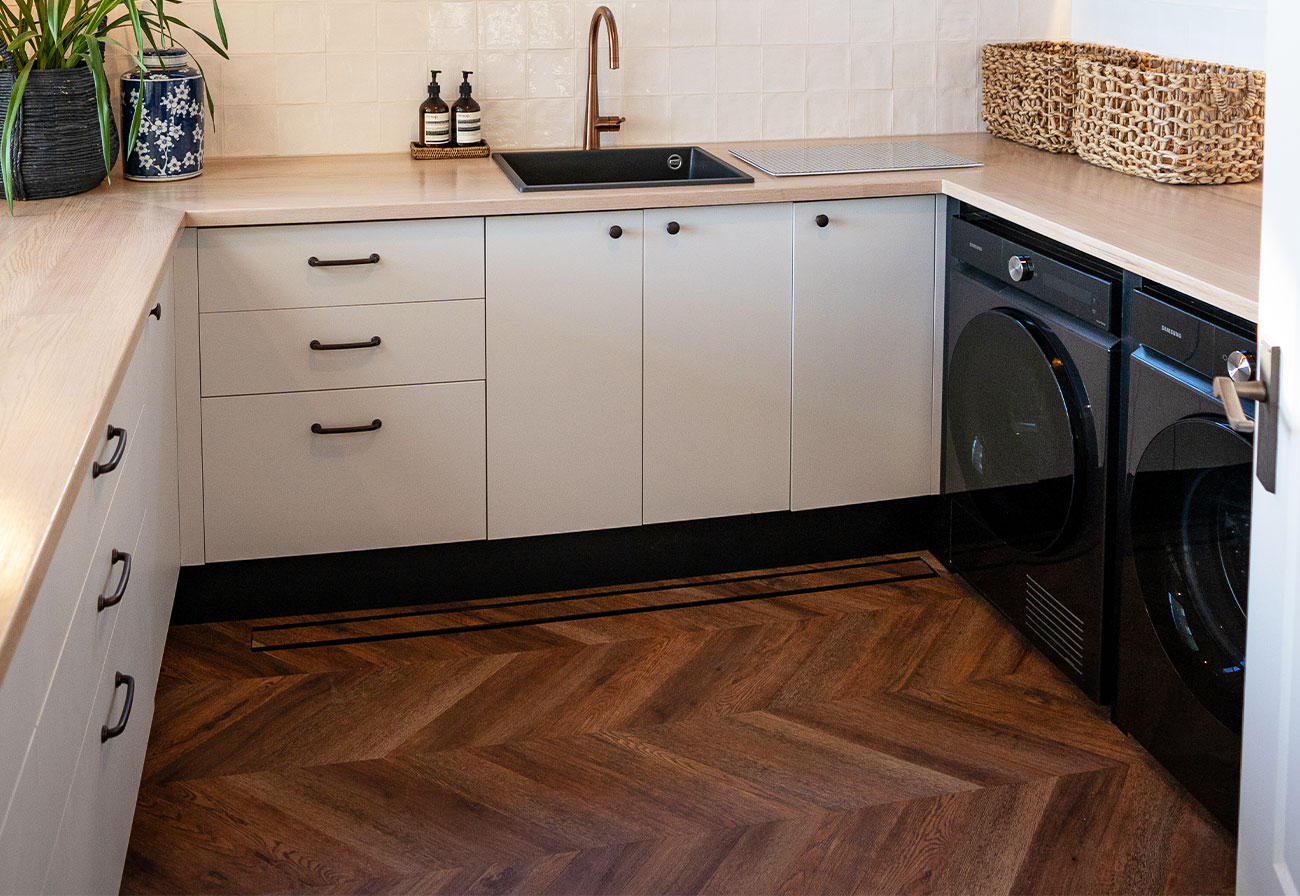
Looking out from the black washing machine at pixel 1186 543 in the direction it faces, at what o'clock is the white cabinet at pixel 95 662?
The white cabinet is roughly at 12 o'clock from the black washing machine.

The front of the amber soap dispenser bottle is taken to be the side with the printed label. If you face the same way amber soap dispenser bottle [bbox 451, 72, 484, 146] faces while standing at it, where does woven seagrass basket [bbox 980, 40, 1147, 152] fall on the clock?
The woven seagrass basket is roughly at 9 o'clock from the amber soap dispenser bottle.

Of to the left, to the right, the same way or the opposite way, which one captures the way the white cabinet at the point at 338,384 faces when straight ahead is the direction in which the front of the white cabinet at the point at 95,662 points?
to the right

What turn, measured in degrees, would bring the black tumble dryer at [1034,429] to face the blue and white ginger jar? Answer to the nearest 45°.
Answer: approximately 45° to its right

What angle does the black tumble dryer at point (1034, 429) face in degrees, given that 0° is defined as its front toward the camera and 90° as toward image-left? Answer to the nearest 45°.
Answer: approximately 45°

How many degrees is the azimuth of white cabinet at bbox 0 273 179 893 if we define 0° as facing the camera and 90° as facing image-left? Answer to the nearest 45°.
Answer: approximately 270°

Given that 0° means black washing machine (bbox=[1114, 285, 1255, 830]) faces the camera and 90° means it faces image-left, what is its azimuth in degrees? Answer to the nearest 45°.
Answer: approximately 45°
